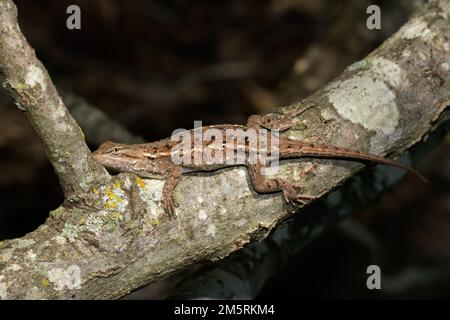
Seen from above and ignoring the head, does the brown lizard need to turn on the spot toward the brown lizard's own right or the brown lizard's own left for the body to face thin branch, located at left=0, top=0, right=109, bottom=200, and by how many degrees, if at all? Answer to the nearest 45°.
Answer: approximately 45° to the brown lizard's own left

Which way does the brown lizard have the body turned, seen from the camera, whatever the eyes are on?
to the viewer's left
